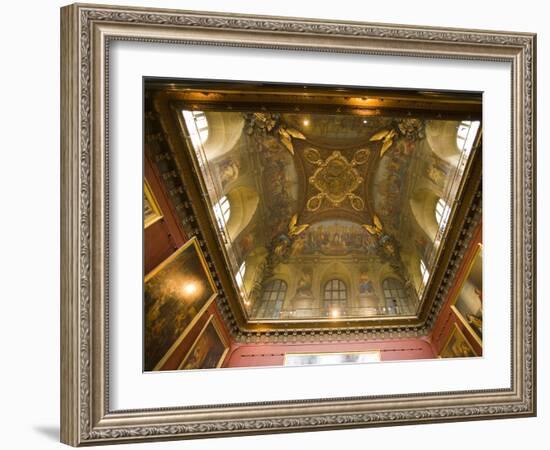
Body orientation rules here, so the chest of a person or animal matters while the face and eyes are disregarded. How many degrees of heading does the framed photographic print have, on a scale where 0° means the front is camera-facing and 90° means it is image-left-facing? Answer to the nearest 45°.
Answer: approximately 315°
